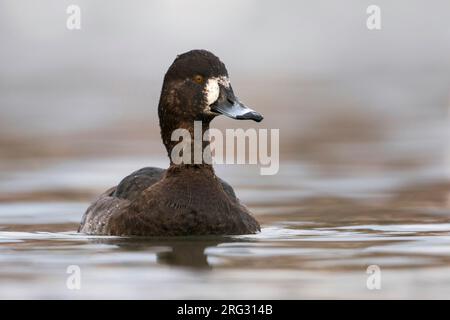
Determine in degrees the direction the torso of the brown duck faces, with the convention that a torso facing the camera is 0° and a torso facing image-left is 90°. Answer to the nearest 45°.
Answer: approximately 315°
